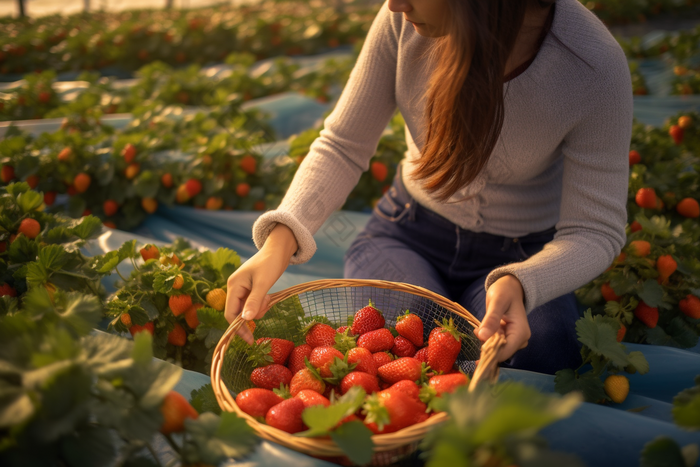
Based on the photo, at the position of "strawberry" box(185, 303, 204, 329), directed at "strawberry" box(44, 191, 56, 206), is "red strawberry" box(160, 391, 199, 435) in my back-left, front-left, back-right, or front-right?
back-left

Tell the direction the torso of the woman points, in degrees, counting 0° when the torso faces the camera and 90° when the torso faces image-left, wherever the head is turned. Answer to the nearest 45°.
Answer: approximately 45°

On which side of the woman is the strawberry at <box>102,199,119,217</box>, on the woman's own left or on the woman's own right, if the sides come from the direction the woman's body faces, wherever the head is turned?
on the woman's own right

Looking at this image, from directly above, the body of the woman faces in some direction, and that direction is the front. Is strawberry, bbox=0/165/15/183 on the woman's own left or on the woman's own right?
on the woman's own right

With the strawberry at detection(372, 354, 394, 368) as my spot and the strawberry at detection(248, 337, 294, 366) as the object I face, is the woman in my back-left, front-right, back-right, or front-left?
back-right

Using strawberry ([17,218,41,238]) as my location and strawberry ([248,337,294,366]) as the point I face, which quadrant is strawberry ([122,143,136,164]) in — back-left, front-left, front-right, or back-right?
back-left
